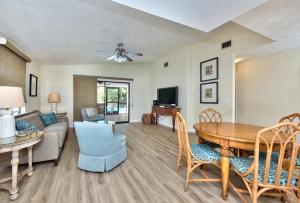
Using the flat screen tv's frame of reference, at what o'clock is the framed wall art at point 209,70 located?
The framed wall art is roughly at 9 o'clock from the flat screen tv.

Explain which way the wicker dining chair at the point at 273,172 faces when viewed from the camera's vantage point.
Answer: facing away from the viewer and to the left of the viewer

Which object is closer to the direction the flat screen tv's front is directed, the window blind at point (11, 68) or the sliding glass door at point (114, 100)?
the window blind

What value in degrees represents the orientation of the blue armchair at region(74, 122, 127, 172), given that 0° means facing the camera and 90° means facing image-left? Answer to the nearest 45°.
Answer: approximately 225°

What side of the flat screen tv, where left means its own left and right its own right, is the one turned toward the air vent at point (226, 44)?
left

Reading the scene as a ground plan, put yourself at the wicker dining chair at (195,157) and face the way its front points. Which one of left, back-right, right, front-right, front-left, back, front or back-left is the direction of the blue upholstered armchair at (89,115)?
back-left

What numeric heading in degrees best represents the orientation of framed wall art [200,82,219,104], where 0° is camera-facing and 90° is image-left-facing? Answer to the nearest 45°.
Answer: approximately 45°

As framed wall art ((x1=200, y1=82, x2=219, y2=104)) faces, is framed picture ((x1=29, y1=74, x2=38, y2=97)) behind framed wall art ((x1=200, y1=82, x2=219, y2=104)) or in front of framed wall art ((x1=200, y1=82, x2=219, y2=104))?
in front

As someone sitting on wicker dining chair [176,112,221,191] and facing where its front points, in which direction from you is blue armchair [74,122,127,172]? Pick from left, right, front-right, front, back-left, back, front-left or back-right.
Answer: back

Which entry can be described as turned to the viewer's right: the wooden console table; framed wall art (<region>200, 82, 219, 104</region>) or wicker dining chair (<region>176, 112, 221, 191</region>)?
the wicker dining chair

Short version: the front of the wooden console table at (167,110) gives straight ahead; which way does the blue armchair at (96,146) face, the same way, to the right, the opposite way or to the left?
the opposite way

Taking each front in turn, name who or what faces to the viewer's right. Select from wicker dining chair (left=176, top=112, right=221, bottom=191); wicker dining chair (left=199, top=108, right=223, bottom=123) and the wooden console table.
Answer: wicker dining chair (left=176, top=112, right=221, bottom=191)

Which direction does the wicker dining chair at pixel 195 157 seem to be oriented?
to the viewer's right

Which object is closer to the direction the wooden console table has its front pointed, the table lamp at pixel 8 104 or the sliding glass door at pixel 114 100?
the table lamp

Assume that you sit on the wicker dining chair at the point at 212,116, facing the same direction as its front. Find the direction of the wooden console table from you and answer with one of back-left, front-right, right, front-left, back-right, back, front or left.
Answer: back-right

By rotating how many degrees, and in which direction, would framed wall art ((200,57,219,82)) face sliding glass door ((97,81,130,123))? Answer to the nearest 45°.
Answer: approximately 45° to its right
